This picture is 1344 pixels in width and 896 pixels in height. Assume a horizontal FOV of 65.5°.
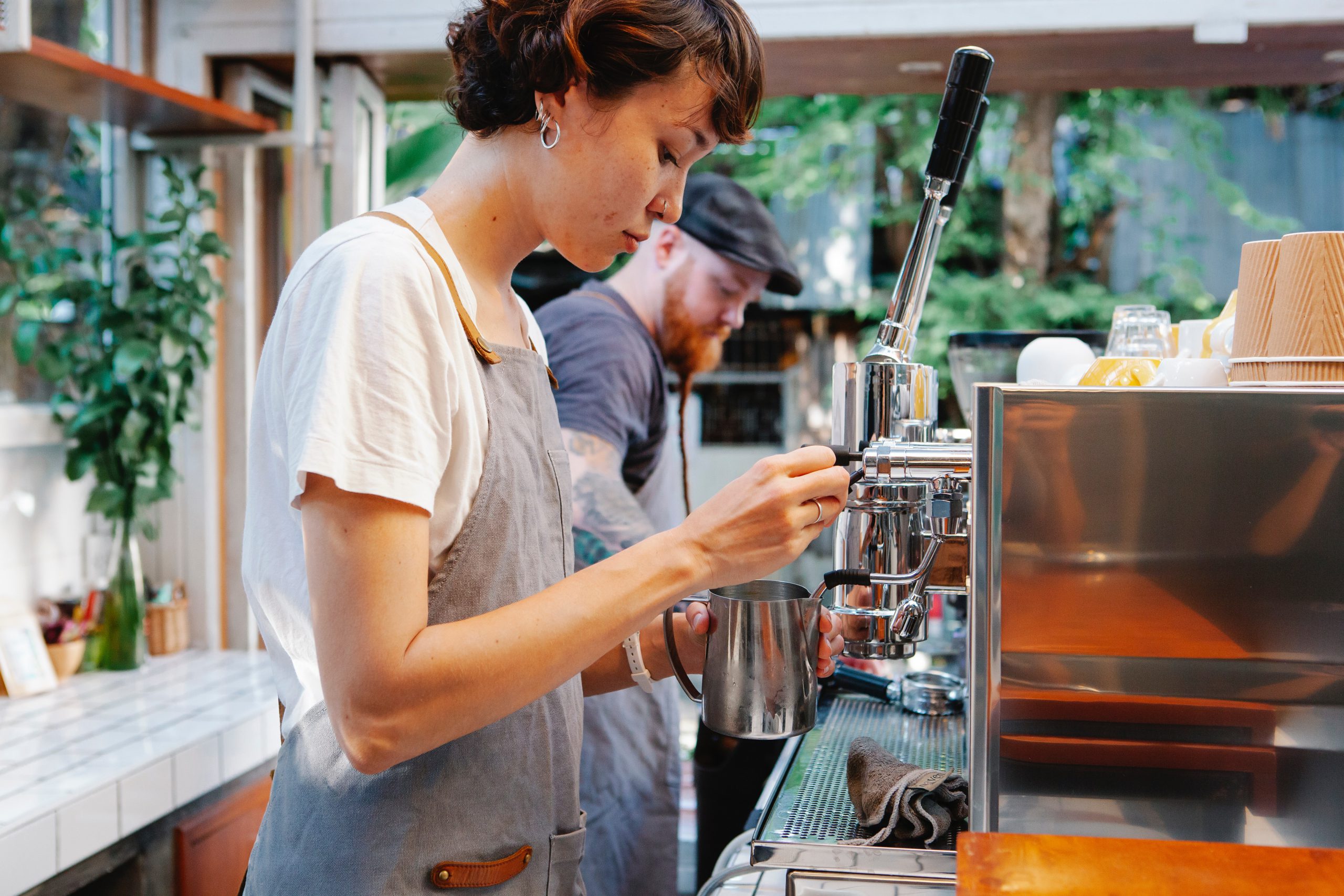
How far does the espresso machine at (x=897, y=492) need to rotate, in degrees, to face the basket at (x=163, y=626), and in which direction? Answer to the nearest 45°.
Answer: approximately 45° to its right

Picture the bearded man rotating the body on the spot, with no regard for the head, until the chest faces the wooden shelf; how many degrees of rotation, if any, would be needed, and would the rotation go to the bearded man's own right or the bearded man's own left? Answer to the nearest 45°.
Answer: approximately 180°

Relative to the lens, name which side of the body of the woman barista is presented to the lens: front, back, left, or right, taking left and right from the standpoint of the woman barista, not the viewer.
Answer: right

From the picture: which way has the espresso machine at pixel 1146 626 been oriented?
to the viewer's left

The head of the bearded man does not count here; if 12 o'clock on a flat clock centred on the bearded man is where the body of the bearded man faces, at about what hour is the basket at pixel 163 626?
The basket is roughly at 7 o'clock from the bearded man.

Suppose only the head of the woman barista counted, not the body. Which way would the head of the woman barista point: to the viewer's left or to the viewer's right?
to the viewer's right

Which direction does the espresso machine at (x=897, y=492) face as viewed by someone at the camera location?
facing to the left of the viewer

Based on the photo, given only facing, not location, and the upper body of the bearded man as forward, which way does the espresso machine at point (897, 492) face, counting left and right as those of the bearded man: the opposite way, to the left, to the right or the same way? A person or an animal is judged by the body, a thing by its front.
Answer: the opposite way

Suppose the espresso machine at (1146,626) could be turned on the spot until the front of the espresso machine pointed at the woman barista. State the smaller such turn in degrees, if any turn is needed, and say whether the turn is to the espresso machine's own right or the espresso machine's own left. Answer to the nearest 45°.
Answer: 0° — it already faces them

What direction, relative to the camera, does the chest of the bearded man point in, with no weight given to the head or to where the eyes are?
to the viewer's right

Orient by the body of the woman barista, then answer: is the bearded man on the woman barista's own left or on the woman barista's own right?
on the woman barista's own left
